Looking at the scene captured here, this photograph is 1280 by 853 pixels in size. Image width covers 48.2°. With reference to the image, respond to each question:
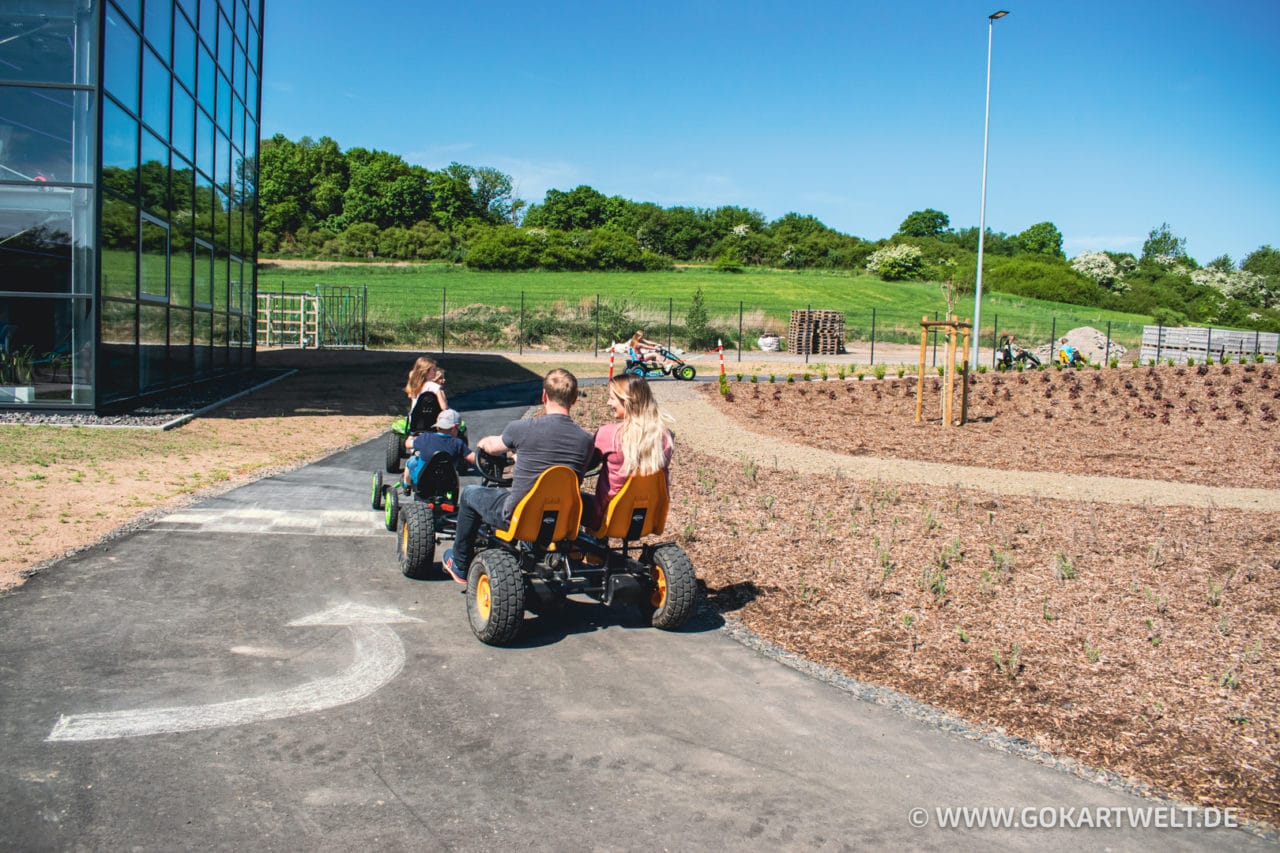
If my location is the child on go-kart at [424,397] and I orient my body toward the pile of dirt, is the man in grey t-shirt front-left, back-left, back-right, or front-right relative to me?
back-right

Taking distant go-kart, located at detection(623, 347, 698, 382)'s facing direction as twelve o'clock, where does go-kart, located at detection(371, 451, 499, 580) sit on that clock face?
The go-kart is roughly at 3 o'clock from the distant go-kart.

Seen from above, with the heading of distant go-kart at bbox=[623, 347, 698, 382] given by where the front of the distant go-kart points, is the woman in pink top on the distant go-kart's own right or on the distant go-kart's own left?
on the distant go-kart's own right

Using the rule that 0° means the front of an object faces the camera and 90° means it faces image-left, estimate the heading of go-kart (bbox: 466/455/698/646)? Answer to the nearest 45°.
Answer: approximately 135°

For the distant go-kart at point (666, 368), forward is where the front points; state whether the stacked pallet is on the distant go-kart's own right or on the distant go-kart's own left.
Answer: on the distant go-kart's own left

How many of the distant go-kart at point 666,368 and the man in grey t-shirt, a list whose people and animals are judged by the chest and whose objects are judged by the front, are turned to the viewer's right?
1

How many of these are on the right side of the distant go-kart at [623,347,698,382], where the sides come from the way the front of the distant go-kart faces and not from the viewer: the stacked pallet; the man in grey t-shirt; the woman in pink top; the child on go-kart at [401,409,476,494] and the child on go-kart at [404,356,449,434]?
4

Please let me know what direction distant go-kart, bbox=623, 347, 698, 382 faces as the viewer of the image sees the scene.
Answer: facing to the right of the viewer

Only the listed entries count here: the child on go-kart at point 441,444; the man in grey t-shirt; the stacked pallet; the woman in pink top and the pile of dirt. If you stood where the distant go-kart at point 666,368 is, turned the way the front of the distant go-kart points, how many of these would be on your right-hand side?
3

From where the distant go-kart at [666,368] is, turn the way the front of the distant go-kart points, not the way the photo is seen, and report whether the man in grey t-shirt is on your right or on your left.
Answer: on your right

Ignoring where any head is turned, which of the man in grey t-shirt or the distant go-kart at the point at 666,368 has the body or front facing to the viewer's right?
the distant go-kart

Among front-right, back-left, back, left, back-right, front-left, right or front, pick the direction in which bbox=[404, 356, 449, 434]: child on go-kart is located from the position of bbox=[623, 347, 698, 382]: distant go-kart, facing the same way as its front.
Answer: right
